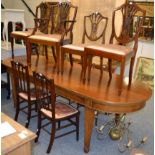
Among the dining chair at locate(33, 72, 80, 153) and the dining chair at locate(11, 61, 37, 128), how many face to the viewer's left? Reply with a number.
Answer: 0

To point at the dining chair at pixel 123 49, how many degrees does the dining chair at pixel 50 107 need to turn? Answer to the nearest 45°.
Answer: approximately 45° to its right

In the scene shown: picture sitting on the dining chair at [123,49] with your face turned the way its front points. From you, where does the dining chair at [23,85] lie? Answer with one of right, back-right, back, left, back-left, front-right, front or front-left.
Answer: front-right

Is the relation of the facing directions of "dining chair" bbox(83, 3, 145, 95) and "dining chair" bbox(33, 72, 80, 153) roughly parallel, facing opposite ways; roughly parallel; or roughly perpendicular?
roughly parallel, facing opposite ways

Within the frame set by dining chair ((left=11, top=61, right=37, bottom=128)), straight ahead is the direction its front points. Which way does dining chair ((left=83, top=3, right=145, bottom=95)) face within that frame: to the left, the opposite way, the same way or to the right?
the opposite way

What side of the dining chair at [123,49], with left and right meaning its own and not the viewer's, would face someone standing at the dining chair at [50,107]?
front

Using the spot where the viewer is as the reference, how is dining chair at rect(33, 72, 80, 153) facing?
facing away from the viewer and to the right of the viewer

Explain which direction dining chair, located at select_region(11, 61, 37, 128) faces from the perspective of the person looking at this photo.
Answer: facing away from the viewer and to the right of the viewer

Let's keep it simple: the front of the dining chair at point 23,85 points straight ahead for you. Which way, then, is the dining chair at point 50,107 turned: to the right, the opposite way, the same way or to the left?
the same way

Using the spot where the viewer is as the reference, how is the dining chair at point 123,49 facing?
facing the viewer and to the left of the viewer
